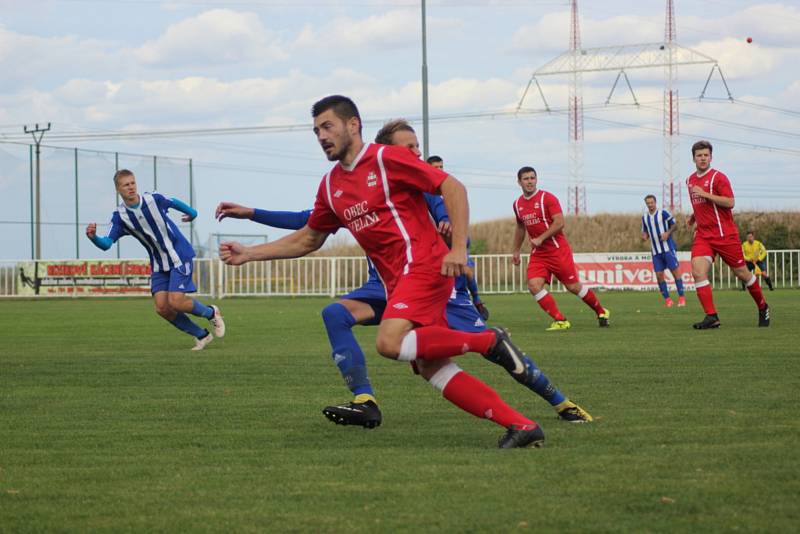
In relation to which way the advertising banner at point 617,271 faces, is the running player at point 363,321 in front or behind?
in front

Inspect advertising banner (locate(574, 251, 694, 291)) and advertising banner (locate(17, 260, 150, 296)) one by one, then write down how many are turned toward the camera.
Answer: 2

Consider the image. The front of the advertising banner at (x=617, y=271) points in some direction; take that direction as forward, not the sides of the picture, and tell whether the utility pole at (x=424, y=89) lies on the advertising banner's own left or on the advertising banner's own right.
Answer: on the advertising banner's own right

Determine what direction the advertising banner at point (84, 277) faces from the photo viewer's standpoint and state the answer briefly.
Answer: facing the viewer

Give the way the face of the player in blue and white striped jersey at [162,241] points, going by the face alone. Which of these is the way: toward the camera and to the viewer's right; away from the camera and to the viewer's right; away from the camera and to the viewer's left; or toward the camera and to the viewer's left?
toward the camera and to the viewer's right

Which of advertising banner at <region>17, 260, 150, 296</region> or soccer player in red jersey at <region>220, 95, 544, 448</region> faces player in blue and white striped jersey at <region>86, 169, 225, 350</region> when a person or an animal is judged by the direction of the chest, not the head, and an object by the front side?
the advertising banner

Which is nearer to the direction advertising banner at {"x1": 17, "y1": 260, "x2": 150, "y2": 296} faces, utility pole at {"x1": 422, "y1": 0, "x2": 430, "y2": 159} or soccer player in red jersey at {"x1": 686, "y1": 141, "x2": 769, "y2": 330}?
the soccer player in red jersey

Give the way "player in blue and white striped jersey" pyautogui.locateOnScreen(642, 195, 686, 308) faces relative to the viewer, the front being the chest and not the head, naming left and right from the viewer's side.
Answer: facing the viewer and to the left of the viewer

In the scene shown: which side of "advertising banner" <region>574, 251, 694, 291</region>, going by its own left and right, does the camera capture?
front

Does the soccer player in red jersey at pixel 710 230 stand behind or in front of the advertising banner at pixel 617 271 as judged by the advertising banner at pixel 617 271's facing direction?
in front

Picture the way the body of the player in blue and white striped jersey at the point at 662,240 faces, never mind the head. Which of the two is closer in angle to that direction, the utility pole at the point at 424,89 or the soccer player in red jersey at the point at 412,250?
the soccer player in red jersey
